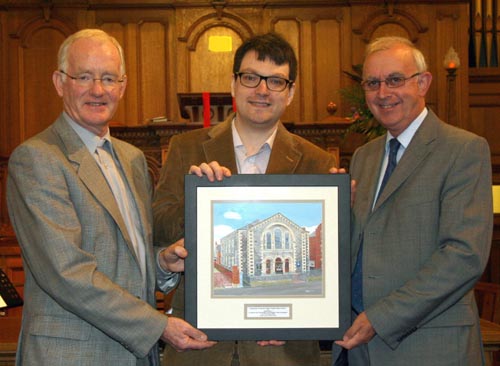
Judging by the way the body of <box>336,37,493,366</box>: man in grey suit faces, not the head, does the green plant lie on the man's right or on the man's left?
on the man's right

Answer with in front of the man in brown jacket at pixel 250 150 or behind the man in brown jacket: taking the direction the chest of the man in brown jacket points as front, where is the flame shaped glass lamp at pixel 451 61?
behind

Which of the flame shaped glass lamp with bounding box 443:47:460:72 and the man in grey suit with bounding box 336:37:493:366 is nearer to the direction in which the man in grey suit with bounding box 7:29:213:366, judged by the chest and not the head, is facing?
the man in grey suit

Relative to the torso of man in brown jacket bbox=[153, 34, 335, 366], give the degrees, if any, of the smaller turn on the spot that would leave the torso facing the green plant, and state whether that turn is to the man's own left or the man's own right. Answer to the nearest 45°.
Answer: approximately 180°

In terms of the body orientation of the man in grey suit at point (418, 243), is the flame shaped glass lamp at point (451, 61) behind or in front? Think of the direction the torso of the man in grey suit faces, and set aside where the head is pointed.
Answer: behind

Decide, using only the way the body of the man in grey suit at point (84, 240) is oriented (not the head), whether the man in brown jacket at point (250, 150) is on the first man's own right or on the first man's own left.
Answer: on the first man's own left

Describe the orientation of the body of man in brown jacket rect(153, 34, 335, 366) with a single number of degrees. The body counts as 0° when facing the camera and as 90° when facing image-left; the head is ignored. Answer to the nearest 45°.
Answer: approximately 0°

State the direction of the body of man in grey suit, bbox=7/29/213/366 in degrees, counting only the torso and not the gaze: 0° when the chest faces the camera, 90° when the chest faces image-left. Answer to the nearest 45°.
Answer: approximately 315°

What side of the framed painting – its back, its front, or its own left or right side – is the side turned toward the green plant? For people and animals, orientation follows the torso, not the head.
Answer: back
